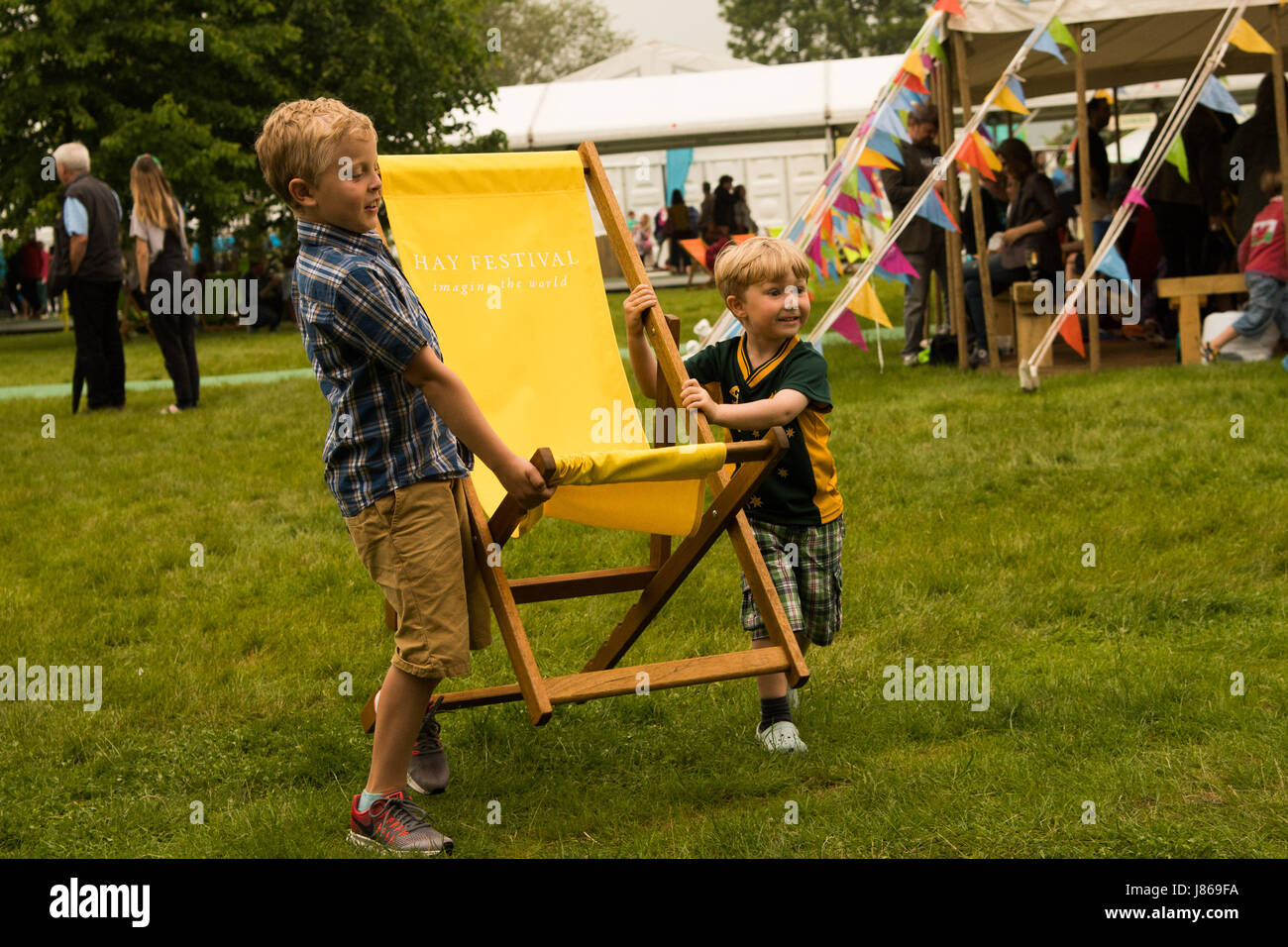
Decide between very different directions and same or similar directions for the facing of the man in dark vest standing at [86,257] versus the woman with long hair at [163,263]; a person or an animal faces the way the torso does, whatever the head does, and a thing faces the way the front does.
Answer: same or similar directions

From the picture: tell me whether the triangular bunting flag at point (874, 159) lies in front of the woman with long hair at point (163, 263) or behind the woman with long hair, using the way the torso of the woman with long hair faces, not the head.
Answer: behind

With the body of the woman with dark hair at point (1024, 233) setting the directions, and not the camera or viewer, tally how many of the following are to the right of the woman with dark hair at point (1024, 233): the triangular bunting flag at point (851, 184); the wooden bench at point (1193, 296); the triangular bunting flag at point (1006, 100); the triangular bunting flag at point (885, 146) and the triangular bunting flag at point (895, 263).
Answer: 0

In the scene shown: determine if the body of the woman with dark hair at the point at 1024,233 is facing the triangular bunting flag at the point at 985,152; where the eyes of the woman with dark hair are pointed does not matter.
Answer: no

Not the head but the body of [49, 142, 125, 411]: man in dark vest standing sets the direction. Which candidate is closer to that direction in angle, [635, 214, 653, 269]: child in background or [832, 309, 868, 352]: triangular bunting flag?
the child in background

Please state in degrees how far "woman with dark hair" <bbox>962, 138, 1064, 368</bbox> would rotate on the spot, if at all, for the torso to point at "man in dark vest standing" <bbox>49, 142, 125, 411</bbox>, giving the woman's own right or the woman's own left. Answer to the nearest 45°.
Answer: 0° — they already face them

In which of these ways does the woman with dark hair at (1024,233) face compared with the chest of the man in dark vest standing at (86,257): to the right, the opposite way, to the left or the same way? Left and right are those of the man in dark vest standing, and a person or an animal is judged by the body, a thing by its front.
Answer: the same way

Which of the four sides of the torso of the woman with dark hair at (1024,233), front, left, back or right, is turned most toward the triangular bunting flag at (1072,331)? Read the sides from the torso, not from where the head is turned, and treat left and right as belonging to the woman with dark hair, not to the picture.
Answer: left

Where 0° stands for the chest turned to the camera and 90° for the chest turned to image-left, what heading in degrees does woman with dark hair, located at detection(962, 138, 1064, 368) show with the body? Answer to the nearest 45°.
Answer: approximately 90°

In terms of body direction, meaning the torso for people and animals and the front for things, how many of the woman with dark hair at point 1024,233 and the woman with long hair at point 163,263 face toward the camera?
0

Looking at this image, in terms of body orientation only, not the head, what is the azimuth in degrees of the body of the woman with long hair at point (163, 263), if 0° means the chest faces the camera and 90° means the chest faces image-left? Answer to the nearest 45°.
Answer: approximately 135°

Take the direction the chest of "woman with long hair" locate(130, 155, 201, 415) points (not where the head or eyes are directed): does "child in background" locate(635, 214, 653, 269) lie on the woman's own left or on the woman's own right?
on the woman's own right
